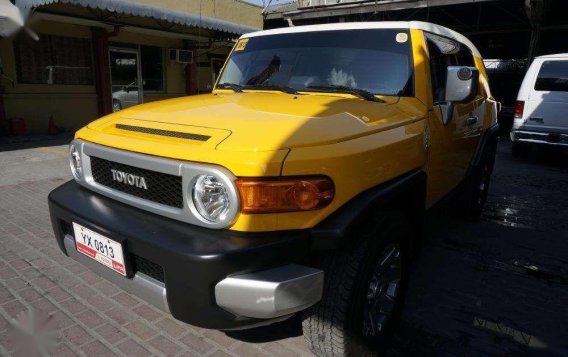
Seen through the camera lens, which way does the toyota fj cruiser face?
facing the viewer and to the left of the viewer

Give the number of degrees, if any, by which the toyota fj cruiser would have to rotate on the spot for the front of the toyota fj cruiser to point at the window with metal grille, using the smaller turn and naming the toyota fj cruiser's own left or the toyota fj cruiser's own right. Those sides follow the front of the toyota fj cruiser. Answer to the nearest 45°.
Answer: approximately 90° to the toyota fj cruiser's own right

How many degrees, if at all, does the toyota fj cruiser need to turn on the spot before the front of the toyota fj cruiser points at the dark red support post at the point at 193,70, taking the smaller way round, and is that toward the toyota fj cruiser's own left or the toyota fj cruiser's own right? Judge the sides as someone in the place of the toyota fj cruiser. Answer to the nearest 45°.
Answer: approximately 135° to the toyota fj cruiser's own right

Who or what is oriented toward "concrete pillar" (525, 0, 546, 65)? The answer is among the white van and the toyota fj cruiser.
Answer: the white van

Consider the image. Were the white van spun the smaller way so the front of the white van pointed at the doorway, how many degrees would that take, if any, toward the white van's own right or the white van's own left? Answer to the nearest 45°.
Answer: approximately 90° to the white van's own left

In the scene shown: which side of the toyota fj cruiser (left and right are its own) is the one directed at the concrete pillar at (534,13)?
back

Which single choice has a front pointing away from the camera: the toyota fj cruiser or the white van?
the white van

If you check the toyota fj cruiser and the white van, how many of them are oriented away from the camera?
1

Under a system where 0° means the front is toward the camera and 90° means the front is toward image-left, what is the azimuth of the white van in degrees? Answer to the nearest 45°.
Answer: approximately 180°

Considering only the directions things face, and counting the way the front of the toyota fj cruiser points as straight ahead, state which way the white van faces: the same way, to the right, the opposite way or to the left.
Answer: the opposite way

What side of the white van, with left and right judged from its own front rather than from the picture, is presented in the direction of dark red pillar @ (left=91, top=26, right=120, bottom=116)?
left

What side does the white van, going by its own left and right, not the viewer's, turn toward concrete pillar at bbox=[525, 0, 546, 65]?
front

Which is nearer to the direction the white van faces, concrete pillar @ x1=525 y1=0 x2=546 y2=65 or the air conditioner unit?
the concrete pillar
